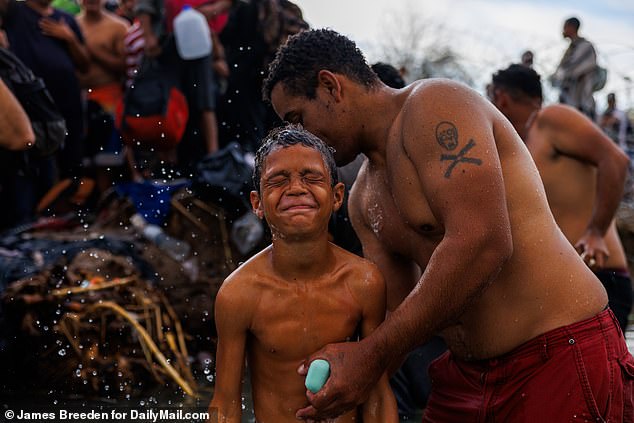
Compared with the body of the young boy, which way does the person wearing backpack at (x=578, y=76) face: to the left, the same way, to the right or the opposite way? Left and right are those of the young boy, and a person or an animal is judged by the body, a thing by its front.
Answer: to the right

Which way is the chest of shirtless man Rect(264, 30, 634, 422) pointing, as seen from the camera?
to the viewer's left

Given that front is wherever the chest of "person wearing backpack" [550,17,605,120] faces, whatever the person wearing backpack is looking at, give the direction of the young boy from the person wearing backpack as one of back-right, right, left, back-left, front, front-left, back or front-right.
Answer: left

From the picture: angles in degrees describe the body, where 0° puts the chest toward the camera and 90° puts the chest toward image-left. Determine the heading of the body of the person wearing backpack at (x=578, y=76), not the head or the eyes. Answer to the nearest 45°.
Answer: approximately 90°

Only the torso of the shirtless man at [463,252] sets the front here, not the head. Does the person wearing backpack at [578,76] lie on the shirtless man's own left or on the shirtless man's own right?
on the shirtless man's own right

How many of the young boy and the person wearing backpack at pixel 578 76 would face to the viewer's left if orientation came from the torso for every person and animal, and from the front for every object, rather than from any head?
1

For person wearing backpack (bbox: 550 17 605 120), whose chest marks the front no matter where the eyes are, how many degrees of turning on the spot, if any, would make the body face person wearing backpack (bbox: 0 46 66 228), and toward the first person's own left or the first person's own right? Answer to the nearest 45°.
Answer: approximately 45° to the first person's own left

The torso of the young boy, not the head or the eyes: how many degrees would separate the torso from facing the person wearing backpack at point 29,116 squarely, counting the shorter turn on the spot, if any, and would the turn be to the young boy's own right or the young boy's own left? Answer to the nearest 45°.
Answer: approximately 135° to the young boy's own right

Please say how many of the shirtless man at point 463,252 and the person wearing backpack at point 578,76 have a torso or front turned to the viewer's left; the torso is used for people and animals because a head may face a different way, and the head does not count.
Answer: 2

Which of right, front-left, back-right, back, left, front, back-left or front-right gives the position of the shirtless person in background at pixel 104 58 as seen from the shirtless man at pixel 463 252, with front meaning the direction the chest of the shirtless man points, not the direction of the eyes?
front-right

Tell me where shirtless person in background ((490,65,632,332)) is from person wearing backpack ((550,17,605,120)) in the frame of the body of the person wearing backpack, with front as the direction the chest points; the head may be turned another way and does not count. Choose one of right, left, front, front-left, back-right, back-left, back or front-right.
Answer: left

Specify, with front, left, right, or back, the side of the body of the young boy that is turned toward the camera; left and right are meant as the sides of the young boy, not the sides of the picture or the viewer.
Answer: front

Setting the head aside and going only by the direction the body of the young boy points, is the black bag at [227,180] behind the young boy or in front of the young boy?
behind

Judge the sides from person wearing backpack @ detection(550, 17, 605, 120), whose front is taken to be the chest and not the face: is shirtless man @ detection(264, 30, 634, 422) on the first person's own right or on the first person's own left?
on the first person's own left
